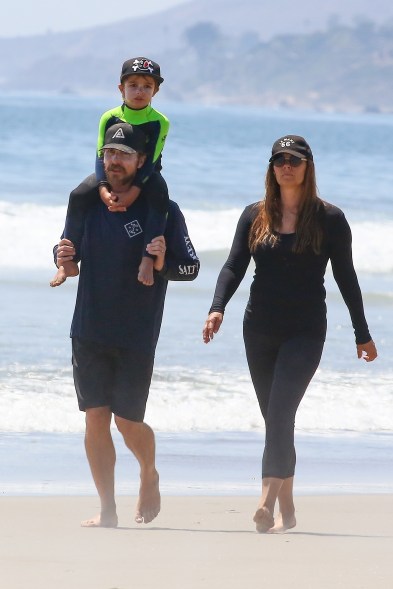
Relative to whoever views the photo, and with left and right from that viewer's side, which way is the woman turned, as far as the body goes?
facing the viewer

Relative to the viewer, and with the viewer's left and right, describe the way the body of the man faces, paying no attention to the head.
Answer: facing the viewer and to the left of the viewer

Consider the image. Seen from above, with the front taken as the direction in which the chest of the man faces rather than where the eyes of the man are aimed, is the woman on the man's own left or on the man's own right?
on the man's own left

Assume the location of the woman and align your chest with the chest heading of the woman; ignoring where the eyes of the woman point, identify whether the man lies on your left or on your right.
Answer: on your right

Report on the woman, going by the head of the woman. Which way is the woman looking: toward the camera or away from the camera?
toward the camera

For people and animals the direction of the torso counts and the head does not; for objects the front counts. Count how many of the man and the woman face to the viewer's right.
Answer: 0

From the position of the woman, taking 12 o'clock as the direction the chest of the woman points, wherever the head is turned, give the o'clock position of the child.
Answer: The child is roughly at 3 o'clock from the woman.
